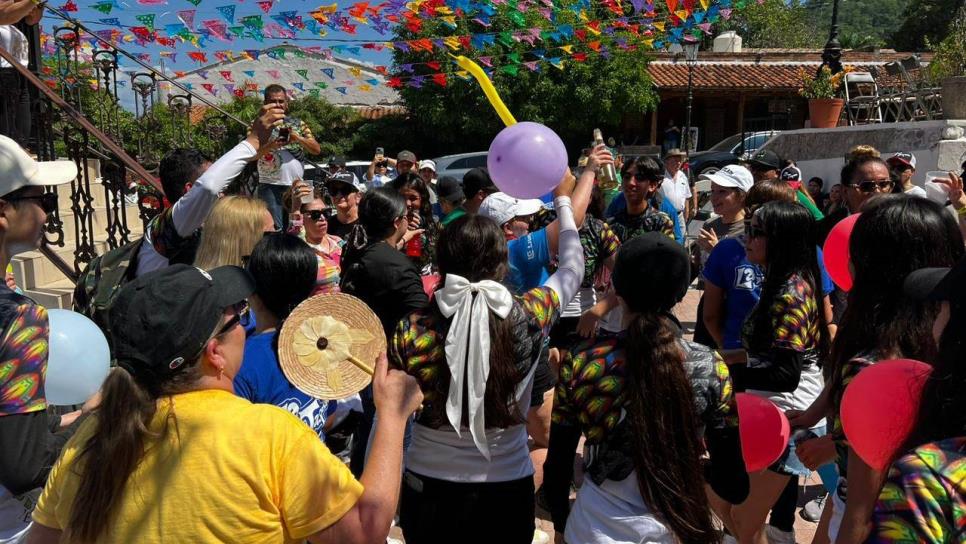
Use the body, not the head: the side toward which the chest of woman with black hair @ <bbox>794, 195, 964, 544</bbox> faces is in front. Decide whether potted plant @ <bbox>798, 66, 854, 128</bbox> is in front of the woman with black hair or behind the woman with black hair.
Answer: in front

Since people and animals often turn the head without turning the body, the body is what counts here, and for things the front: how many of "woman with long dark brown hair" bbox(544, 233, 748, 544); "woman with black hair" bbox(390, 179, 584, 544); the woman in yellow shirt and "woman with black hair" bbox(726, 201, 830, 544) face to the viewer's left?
1

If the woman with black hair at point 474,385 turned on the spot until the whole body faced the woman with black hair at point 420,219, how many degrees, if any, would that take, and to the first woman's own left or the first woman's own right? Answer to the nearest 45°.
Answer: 0° — they already face them

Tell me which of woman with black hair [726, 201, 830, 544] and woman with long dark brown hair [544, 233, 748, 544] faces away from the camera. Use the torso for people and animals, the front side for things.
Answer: woman with long dark brown hair [544, 233, 748, 544]

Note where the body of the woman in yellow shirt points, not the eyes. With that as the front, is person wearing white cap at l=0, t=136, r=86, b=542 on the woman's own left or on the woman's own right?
on the woman's own left

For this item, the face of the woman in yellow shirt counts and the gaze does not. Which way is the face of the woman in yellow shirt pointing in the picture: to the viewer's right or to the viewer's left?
to the viewer's right

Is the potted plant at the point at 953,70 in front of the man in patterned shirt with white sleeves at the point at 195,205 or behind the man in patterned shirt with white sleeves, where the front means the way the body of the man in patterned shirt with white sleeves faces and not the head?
in front

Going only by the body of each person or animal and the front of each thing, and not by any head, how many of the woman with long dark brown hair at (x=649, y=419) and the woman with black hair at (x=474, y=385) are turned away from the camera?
2

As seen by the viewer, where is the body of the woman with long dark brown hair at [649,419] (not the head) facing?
away from the camera

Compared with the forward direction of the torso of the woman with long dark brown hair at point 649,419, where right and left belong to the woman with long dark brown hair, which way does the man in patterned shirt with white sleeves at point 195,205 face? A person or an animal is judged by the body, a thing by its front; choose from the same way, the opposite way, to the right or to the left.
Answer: the same way

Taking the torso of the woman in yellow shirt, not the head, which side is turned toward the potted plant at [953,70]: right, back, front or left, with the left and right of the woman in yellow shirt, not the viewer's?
front

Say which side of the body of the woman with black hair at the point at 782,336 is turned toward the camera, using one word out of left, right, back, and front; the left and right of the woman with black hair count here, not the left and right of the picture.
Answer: left

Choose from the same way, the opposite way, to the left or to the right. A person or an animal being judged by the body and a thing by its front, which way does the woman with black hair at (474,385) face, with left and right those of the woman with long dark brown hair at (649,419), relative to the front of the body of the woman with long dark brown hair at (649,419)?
the same way

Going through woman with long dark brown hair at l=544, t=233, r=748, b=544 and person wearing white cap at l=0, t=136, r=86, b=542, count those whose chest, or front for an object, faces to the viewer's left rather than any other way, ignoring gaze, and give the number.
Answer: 0

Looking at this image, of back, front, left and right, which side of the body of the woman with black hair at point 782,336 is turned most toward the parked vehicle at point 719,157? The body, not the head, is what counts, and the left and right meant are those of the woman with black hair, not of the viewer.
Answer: right

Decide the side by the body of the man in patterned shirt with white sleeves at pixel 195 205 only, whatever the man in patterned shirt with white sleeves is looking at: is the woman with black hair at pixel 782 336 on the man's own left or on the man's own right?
on the man's own right

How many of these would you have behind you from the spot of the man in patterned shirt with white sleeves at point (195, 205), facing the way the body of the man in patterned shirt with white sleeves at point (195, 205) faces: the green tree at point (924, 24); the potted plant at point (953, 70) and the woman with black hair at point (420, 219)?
0
